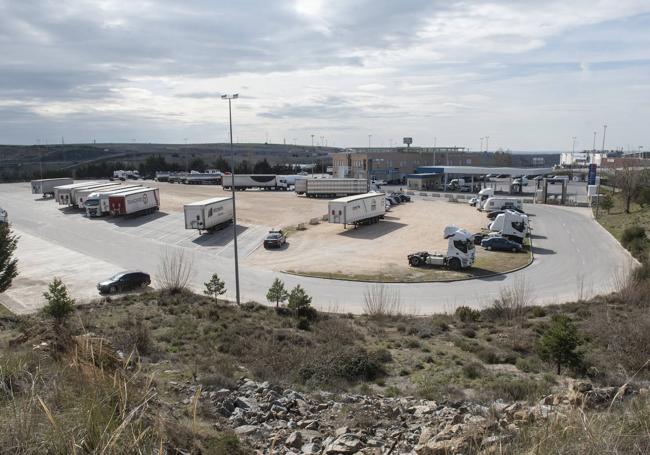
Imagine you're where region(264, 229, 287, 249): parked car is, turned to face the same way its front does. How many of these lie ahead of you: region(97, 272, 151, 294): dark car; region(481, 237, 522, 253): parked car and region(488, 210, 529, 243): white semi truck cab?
1

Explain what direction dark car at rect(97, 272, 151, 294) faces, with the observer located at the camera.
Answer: facing the viewer and to the left of the viewer

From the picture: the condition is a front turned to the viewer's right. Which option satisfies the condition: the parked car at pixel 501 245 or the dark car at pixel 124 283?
the parked car

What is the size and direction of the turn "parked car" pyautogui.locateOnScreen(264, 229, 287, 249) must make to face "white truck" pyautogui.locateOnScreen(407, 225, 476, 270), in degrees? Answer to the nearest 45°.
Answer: approximately 90° to its left

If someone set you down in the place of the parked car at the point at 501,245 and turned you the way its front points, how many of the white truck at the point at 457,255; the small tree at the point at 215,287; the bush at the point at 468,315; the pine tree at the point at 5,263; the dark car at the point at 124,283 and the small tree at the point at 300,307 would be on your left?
0

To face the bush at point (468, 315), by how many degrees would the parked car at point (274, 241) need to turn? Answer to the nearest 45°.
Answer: approximately 135° to its right

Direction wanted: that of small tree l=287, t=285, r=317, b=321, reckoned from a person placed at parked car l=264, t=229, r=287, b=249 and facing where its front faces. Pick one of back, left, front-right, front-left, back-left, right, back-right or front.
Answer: front-left

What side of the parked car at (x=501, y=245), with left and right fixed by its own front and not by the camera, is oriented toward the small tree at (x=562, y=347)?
right

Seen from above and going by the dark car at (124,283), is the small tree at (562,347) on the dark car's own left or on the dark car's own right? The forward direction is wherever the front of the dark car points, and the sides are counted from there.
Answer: on the dark car's own left

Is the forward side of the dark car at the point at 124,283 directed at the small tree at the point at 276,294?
no

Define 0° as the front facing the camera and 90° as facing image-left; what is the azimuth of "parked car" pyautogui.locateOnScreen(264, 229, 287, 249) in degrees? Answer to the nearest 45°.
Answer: approximately 45°

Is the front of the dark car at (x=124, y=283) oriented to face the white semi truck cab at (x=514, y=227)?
no
